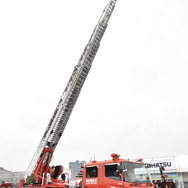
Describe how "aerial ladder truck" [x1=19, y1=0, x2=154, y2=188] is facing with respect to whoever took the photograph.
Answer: facing the viewer and to the right of the viewer
